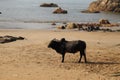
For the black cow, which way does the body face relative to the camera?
to the viewer's left
